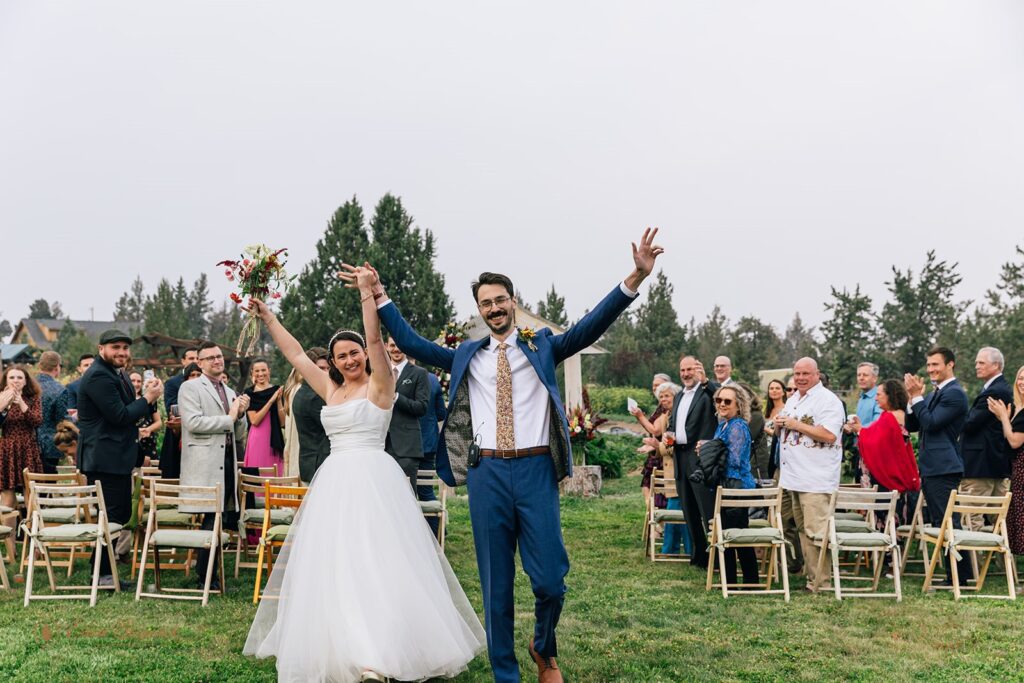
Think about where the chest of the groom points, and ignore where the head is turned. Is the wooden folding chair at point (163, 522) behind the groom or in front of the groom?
behind

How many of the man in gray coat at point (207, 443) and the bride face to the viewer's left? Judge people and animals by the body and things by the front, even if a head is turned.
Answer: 0

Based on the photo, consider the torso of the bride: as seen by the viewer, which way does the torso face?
toward the camera

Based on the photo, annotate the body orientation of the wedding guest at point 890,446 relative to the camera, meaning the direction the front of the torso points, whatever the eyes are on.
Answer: to the viewer's left

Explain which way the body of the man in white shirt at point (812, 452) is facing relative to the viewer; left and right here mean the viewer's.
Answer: facing the viewer and to the left of the viewer

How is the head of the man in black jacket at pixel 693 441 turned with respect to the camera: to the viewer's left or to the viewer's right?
to the viewer's left

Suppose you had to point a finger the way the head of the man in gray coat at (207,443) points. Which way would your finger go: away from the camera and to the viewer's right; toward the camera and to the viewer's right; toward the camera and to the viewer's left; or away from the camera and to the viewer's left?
toward the camera and to the viewer's right

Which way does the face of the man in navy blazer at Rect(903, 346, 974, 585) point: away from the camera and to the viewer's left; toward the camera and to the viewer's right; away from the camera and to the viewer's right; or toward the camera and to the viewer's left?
toward the camera and to the viewer's left

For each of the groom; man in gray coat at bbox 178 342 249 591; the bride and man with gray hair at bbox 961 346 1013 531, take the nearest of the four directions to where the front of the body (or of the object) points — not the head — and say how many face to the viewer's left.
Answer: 1

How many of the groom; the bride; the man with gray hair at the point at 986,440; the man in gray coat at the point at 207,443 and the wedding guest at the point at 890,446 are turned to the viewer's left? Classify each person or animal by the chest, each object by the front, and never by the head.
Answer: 2

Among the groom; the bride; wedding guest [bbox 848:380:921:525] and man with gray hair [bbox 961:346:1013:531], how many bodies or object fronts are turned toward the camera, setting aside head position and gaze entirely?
2

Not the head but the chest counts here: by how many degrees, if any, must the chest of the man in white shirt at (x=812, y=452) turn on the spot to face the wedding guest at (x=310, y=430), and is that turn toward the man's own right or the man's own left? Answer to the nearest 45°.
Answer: approximately 45° to the man's own right

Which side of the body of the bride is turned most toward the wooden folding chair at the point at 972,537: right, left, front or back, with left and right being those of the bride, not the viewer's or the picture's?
left
